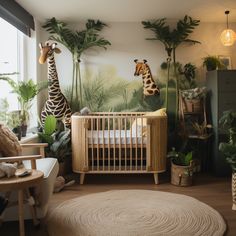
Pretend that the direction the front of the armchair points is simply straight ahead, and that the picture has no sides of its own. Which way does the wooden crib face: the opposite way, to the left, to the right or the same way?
to the right

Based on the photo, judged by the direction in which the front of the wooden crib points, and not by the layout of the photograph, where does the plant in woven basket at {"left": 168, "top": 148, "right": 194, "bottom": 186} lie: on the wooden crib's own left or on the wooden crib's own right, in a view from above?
on the wooden crib's own left

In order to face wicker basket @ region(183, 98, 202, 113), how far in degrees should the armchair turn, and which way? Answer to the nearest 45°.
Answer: approximately 45° to its left

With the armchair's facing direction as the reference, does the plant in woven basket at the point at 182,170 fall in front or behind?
in front

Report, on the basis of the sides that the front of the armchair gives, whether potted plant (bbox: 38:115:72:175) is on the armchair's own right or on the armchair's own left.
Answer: on the armchair's own left

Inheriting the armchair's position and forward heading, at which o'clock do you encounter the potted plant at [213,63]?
The potted plant is roughly at 11 o'clock from the armchair.

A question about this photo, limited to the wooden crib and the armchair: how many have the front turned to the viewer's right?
1

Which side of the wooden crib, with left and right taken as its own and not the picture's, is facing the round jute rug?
front

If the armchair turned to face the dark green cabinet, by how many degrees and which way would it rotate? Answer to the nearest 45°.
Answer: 0° — it already faces it

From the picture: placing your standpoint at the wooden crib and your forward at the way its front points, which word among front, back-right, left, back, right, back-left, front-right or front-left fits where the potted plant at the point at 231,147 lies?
front-left

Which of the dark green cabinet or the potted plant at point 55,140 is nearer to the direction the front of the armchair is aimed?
the dark green cabinet

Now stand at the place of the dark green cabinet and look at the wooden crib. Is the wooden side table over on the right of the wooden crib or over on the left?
left

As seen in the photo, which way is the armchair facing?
to the viewer's right

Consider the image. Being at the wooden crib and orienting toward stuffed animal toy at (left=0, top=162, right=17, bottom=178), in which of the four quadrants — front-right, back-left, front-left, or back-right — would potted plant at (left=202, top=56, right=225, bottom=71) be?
back-left

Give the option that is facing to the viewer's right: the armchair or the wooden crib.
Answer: the armchair
